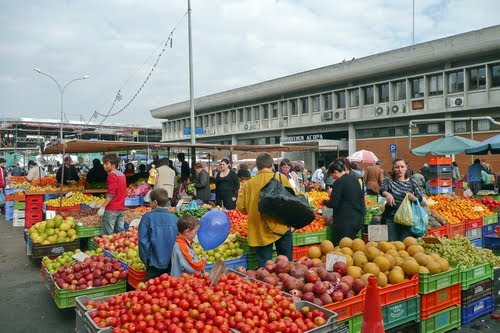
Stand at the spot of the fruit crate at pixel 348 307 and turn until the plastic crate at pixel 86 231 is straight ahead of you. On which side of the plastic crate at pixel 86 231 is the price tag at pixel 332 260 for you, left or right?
right

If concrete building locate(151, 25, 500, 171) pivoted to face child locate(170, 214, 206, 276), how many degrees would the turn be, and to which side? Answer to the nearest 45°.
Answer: approximately 45° to its left

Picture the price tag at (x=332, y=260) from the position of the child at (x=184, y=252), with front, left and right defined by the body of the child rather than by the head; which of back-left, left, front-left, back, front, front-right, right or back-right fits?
front

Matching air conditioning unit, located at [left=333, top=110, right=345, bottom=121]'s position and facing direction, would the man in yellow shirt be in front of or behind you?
in front

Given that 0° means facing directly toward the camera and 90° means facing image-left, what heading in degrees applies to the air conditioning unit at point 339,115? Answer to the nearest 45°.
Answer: approximately 45°

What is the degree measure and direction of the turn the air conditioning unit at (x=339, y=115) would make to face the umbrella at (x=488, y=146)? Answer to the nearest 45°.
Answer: approximately 45° to its left

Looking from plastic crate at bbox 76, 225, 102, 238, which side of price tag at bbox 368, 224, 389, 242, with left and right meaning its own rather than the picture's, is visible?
right

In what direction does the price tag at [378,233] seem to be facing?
toward the camera

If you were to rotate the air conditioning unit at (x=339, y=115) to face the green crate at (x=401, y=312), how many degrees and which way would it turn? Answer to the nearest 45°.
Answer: approximately 45° to its left

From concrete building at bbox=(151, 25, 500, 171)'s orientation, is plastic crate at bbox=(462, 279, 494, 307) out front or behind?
out front

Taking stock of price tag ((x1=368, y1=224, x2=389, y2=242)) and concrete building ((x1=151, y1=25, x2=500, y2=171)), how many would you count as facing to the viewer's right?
0

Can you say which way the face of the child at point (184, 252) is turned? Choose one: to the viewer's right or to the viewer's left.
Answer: to the viewer's right

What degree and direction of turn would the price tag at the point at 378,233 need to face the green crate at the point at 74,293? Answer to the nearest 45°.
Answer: approximately 45° to its right
